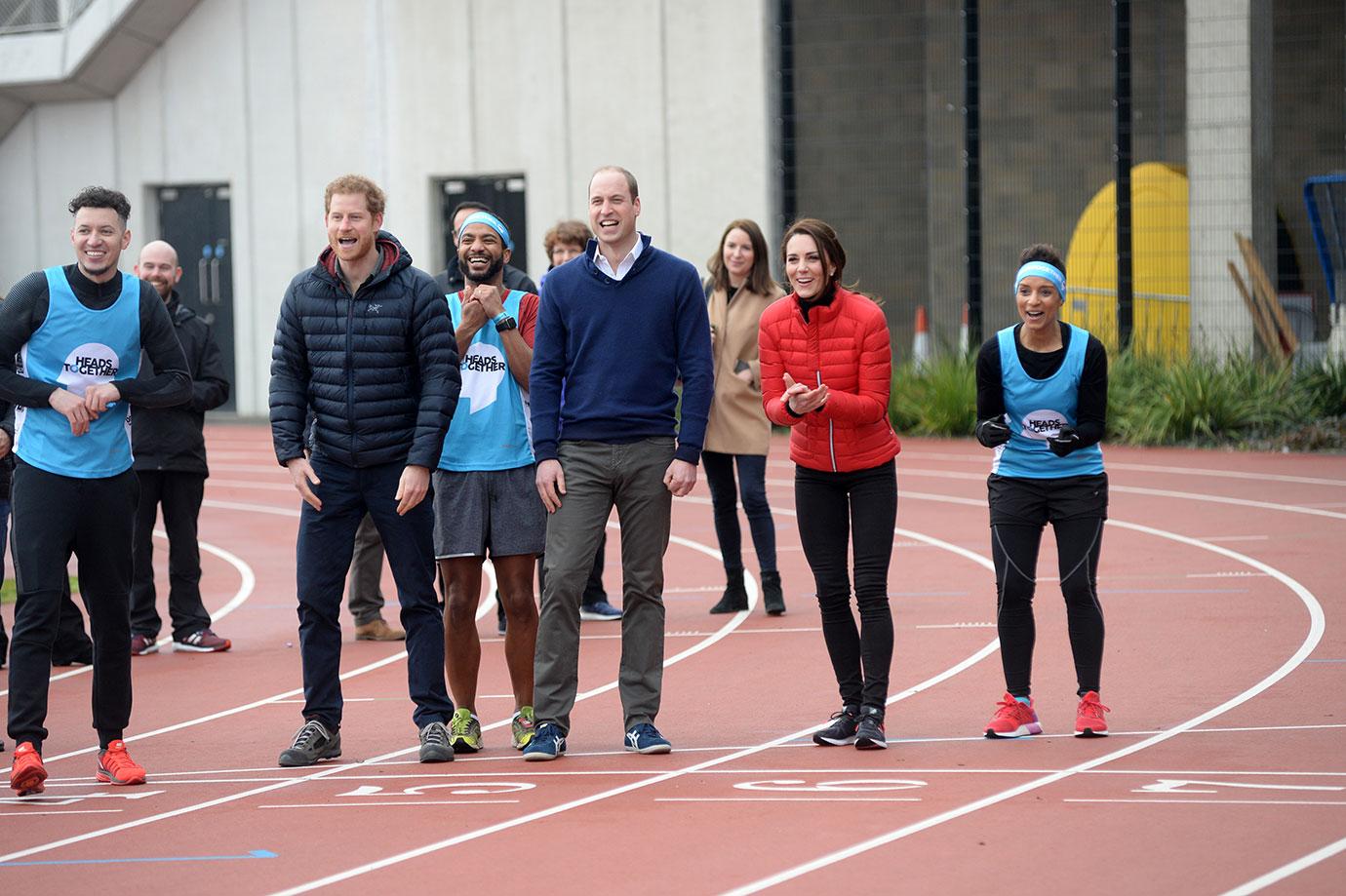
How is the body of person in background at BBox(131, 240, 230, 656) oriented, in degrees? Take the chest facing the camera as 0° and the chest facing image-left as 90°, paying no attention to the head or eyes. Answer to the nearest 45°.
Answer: approximately 0°

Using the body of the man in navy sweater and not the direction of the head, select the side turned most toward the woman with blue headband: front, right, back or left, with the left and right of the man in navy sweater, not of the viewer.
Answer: left

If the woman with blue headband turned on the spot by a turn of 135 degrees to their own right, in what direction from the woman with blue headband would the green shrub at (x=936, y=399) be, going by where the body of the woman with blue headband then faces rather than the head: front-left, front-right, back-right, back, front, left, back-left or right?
front-right

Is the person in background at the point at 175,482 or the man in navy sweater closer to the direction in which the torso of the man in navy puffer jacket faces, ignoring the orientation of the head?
the man in navy sweater

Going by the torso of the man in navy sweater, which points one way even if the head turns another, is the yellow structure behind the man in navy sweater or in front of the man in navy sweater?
behind

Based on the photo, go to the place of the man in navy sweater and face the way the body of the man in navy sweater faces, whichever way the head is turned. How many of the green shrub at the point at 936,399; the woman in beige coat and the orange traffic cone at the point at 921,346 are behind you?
3

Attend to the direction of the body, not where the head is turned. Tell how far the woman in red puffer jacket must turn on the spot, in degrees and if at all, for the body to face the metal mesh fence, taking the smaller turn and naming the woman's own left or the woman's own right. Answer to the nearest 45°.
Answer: approximately 135° to the woman's own right

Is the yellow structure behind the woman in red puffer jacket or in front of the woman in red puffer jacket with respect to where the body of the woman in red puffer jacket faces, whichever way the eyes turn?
behind
